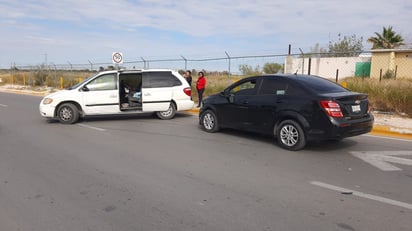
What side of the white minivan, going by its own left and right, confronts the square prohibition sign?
right

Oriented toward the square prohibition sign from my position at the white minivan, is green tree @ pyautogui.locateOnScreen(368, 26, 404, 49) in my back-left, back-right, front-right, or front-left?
front-right

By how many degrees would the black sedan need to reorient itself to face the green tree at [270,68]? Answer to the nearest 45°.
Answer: approximately 45° to its right

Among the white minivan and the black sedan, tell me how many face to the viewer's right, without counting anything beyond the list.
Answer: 0

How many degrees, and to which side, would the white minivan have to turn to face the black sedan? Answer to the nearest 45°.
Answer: approximately 135° to its left

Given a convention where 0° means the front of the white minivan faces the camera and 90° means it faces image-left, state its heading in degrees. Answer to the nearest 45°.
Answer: approximately 90°

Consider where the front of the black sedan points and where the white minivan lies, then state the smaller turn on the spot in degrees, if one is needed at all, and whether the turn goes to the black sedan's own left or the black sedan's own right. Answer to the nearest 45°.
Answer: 0° — it already faces it

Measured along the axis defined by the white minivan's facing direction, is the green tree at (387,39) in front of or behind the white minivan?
behind

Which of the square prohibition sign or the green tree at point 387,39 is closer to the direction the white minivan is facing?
the square prohibition sign

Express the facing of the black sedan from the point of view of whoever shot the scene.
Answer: facing away from the viewer and to the left of the viewer

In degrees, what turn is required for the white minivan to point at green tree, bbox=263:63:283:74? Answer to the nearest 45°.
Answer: approximately 135° to its right

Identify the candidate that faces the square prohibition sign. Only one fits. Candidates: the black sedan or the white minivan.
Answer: the black sedan
